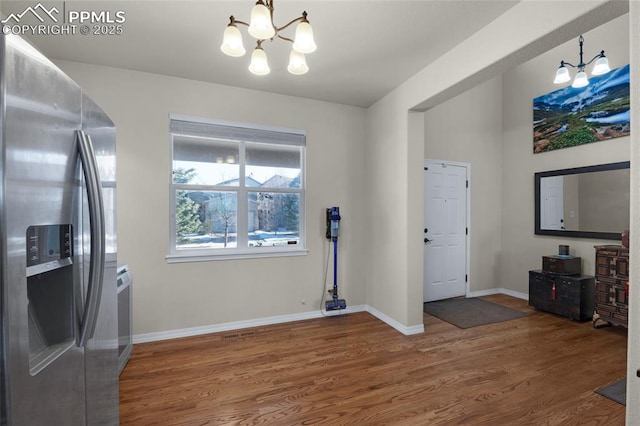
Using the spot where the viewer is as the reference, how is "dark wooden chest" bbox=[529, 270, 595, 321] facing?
facing the viewer and to the left of the viewer

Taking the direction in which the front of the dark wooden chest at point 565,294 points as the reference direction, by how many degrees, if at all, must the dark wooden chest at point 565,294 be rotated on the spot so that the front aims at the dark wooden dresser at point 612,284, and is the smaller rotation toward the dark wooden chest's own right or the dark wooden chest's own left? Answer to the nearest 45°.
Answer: approximately 90° to the dark wooden chest's own left

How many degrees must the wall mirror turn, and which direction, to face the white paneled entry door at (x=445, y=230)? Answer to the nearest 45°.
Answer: approximately 45° to its right

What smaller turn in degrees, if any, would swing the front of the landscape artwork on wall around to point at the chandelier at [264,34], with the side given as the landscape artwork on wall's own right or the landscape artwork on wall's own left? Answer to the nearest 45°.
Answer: approximately 45° to the landscape artwork on wall's own left

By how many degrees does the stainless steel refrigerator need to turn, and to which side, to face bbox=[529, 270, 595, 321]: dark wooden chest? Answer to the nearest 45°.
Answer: approximately 45° to its left

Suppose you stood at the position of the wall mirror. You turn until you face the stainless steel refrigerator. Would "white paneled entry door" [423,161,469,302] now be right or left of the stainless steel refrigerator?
right

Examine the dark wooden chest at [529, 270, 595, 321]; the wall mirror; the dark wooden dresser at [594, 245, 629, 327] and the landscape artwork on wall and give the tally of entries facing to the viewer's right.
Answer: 0

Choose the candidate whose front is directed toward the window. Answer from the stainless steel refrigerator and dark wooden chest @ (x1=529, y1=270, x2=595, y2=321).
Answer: the dark wooden chest

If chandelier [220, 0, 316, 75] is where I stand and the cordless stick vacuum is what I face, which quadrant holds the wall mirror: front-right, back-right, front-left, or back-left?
front-right

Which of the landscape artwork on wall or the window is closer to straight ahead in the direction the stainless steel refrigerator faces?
the landscape artwork on wall

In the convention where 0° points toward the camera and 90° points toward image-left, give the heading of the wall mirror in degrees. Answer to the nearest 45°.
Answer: approximately 45°

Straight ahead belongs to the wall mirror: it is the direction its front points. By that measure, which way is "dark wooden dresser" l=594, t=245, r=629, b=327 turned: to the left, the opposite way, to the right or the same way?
the same way

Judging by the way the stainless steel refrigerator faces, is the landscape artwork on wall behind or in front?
in front

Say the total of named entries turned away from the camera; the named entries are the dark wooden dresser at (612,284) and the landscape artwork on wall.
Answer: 0
